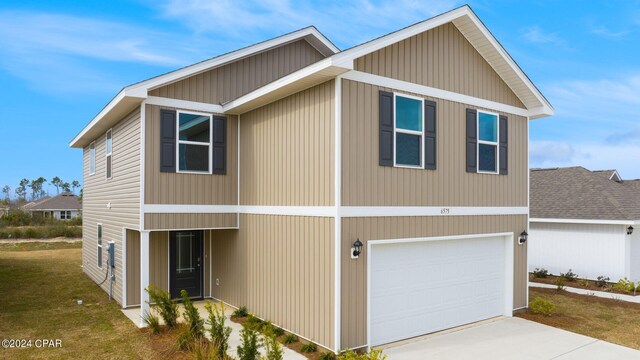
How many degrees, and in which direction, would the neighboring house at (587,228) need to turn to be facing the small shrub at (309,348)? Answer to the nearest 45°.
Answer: approximately 45° to its right

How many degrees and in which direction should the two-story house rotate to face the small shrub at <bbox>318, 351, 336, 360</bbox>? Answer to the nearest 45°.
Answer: approximately 45° to its right

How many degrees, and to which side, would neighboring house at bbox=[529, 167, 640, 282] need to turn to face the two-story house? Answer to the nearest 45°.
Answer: approximately 90° to its right

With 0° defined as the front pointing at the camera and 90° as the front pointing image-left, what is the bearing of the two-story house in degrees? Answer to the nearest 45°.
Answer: approximately 315°

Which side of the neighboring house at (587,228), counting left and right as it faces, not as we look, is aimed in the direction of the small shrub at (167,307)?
right

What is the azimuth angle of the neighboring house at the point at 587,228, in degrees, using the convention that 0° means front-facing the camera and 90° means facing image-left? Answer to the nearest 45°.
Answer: approximately 315°

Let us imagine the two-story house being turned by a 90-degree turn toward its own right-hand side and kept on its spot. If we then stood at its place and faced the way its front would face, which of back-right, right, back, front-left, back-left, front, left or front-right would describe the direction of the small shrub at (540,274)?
back

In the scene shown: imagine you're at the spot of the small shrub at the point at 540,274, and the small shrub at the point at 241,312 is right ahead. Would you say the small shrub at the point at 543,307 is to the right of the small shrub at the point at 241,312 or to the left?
left

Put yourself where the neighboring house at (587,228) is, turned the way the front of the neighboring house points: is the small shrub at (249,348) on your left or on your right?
on your right
